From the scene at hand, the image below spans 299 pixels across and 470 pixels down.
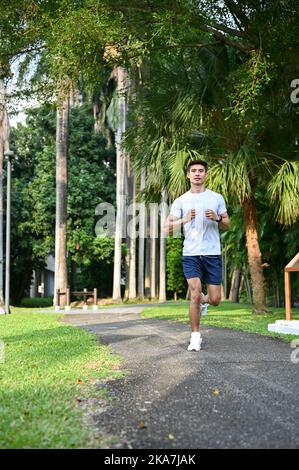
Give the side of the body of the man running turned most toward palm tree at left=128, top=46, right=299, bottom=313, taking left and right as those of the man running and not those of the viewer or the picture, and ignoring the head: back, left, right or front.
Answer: back

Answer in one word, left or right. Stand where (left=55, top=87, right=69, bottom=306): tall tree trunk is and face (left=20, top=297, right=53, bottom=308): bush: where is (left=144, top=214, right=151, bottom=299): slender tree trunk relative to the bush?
right

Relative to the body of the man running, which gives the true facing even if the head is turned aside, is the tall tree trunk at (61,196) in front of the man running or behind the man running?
behind

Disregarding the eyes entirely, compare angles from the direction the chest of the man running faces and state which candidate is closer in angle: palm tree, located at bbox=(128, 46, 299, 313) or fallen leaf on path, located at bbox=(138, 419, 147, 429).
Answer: the fallen leaf on path

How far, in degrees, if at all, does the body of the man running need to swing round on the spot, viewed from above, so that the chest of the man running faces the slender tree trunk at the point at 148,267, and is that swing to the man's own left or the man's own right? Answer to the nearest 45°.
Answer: approximately 180°

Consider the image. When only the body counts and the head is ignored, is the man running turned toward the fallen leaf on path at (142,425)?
yes

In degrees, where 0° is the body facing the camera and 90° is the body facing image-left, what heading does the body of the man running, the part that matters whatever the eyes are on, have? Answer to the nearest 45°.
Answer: approximately 0°

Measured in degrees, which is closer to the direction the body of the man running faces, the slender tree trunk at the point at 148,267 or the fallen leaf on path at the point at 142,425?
the fallen leaf on path
